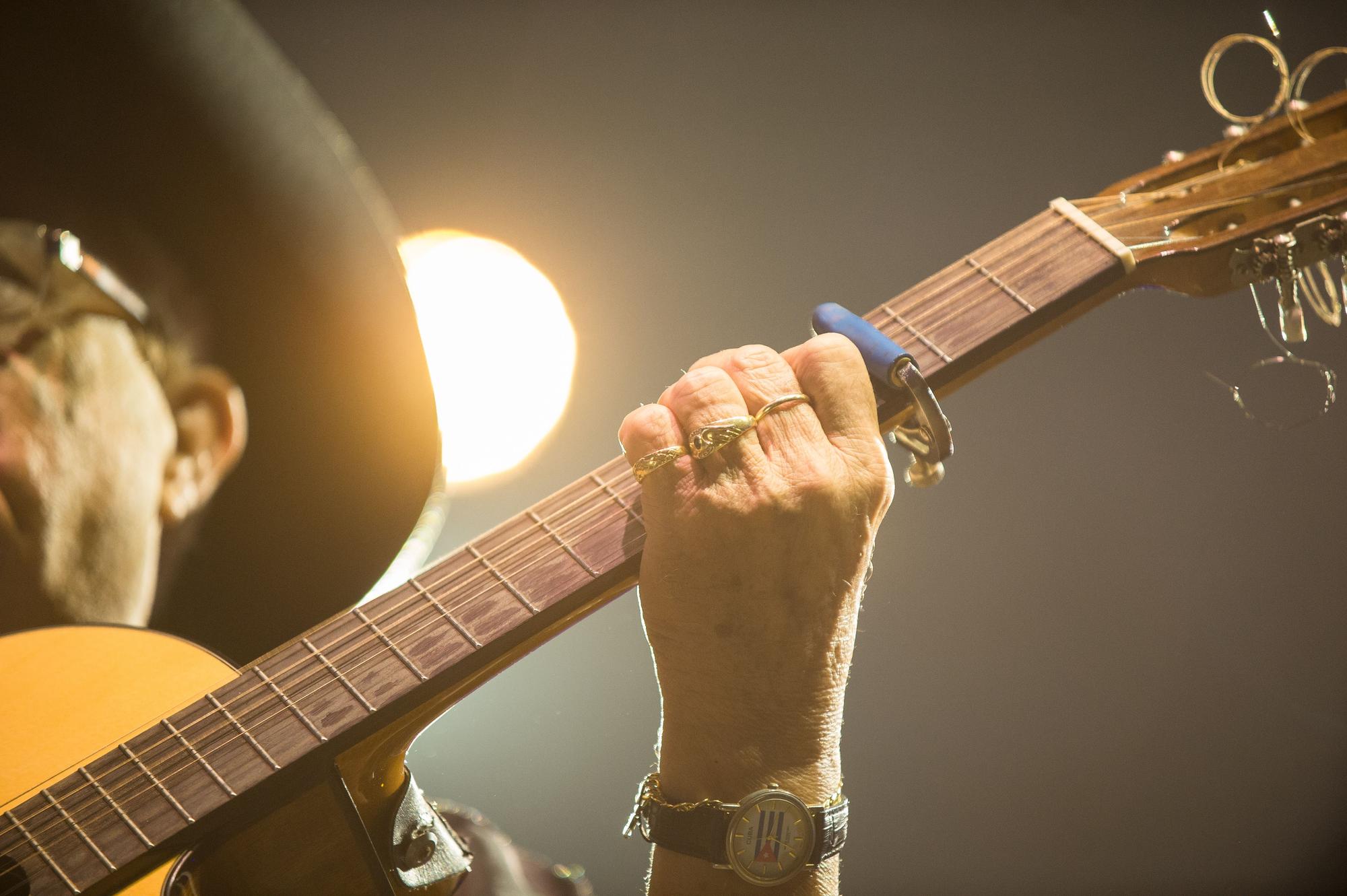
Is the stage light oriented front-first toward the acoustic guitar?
yes

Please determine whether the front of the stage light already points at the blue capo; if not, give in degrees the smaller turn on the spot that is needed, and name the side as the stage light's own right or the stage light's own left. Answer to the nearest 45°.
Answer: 0° — it already faces it

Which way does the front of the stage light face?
toward the camera
